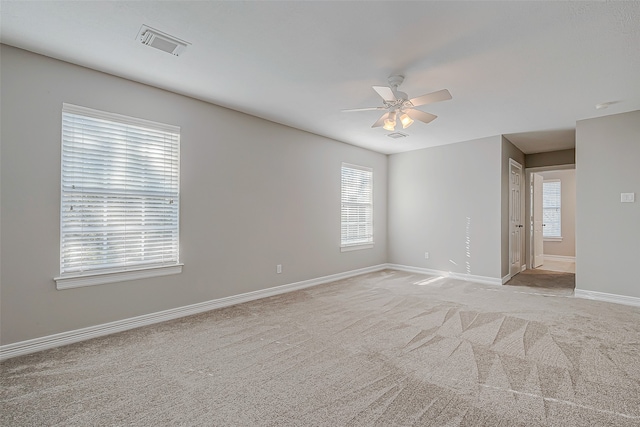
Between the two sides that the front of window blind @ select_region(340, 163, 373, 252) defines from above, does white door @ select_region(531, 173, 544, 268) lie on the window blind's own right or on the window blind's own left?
on the window blind's own left

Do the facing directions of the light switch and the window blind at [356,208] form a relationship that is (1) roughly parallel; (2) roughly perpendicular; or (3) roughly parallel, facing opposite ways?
roughly perpendicular

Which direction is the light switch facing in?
toward the camera

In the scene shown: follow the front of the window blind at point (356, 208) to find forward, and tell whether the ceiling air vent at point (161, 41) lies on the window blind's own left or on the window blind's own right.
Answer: on the window blind's own right

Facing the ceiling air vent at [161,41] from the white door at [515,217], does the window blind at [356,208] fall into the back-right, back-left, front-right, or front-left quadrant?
front-right

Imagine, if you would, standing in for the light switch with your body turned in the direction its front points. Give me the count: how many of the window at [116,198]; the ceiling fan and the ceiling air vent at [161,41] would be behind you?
0

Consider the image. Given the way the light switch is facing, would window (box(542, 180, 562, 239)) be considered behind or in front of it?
behind

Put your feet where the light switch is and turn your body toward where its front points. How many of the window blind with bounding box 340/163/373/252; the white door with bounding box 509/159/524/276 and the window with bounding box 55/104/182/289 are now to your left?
0

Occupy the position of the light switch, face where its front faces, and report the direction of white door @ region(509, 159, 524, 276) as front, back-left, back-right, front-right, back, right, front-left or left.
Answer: back-right

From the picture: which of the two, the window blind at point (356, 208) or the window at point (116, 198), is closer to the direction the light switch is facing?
the window

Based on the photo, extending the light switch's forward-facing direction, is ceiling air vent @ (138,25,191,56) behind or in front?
in front

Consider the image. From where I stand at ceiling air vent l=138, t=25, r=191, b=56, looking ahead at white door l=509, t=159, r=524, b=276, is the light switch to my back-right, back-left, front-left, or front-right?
front-right

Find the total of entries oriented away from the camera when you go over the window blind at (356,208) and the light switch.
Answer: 0
